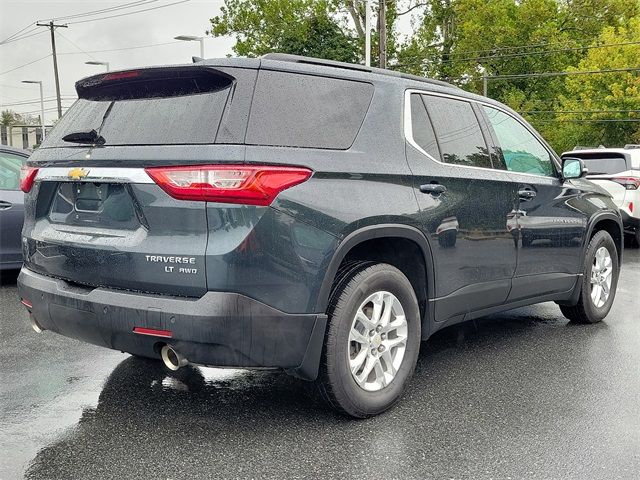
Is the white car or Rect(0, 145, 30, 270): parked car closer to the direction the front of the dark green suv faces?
the white car

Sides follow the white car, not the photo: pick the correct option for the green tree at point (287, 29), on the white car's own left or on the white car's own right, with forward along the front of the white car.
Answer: on the white car's own left

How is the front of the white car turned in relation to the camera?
facing away from the viewer and to the right of the viewer

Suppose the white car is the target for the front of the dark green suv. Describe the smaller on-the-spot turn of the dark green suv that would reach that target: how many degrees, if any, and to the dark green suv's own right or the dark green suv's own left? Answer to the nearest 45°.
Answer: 0° — it already faces it

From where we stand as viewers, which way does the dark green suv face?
facing away from the viewer and to the right of the viewer

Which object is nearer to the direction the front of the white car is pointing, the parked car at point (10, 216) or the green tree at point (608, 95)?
the green tree

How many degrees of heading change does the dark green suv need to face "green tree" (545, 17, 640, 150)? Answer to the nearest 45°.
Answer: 0° — it already faces it

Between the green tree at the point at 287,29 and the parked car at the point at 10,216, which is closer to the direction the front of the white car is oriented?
the green tree
